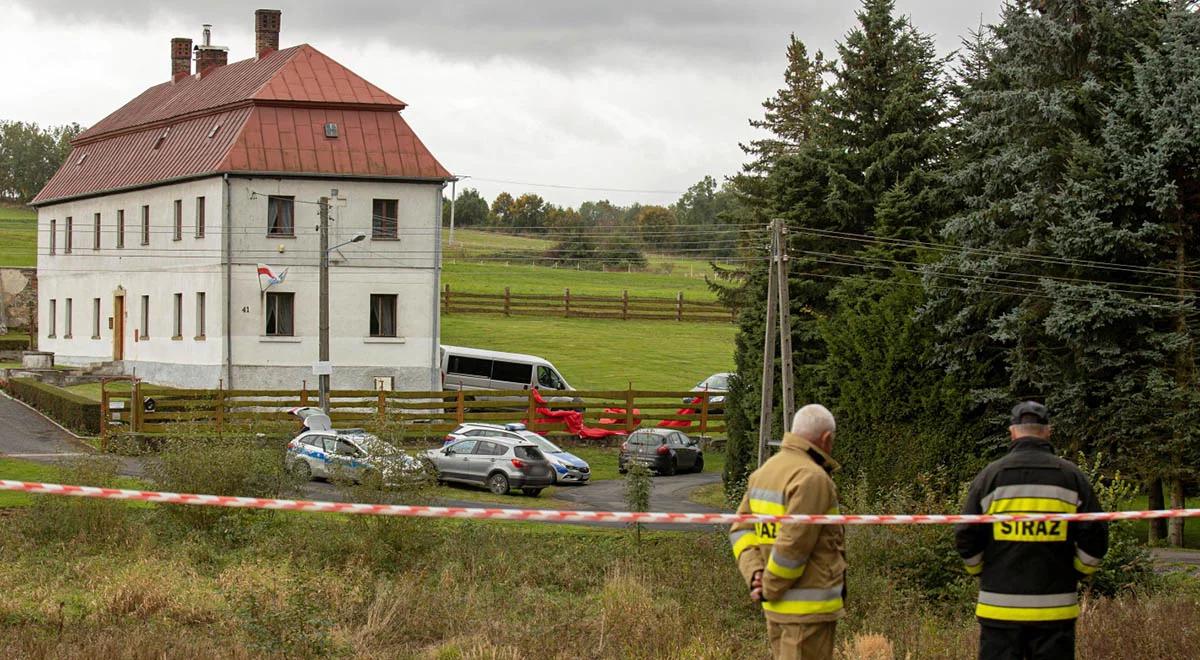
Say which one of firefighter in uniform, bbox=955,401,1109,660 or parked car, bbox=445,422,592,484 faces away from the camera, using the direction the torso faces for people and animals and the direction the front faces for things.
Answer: the firefighter in uniform

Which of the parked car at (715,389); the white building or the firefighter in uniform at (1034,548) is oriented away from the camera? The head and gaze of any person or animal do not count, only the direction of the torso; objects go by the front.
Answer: the firefighter in uniform

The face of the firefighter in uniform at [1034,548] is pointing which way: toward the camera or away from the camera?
away from the camera

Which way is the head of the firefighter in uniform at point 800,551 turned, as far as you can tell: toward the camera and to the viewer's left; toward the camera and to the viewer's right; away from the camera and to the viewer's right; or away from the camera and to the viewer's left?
away from the camera and to the viewer's right

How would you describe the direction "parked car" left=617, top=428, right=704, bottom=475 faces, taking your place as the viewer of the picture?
facing away from the viewer and to the right of the viewer

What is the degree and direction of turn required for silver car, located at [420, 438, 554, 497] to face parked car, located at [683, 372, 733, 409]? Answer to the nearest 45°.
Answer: approximately 90° to its right

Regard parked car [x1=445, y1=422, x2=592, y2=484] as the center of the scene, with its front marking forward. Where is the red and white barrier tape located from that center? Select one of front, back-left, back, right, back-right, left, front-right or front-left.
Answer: front-right

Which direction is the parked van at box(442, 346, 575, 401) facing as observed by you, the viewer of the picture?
facing to the right of the viewer

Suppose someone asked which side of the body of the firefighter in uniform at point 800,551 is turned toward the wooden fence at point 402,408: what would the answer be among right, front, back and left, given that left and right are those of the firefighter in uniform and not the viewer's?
left

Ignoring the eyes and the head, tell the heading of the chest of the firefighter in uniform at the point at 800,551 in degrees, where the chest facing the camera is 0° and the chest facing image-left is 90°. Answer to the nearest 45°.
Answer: approximately 225°

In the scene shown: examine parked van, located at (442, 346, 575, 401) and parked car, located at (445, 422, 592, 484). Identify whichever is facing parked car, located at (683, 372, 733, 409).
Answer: parked van, located at (442, 346, 575, 401)

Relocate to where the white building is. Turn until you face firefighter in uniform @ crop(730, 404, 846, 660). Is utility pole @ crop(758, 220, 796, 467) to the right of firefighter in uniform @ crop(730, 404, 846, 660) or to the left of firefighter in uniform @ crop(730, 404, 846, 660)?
left

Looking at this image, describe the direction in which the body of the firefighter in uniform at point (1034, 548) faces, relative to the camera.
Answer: away from the camera
